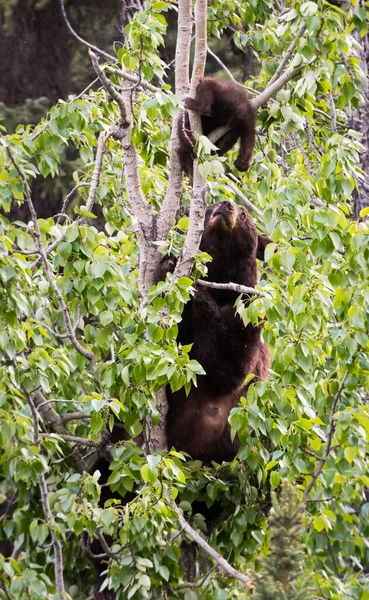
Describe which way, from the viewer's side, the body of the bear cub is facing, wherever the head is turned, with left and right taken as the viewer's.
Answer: facing to the left of the viewer
